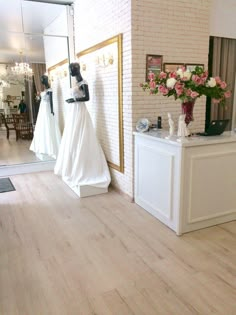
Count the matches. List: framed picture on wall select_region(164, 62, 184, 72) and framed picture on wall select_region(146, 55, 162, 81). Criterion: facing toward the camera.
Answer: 2

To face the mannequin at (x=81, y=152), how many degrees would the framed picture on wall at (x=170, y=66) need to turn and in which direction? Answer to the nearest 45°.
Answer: approximately 90° to its right

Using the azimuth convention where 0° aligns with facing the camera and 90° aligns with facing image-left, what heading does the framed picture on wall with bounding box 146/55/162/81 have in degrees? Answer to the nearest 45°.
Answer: approximately 0°

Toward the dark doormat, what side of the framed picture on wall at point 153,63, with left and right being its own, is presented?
right

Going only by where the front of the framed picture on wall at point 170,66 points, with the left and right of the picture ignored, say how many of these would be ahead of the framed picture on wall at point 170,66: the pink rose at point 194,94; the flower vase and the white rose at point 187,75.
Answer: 3

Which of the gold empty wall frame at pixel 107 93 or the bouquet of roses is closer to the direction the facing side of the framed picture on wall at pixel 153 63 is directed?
the bouquet of roses

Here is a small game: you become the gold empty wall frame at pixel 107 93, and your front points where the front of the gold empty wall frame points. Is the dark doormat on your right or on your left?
on your right

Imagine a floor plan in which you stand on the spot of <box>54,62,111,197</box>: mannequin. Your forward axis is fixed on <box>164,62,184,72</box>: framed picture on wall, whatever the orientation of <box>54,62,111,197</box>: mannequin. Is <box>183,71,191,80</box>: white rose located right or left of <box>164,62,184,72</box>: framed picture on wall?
right

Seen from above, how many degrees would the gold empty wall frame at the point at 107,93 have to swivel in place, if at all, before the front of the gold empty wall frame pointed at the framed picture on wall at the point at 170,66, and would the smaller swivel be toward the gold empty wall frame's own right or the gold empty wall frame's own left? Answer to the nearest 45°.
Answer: approximately 90° to the gold empty wall frame's own left

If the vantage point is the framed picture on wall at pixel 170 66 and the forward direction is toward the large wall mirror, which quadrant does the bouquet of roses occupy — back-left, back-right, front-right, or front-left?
back-left

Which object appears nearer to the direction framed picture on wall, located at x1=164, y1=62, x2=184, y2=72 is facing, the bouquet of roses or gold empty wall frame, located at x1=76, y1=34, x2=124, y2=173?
the bouquet of roses
